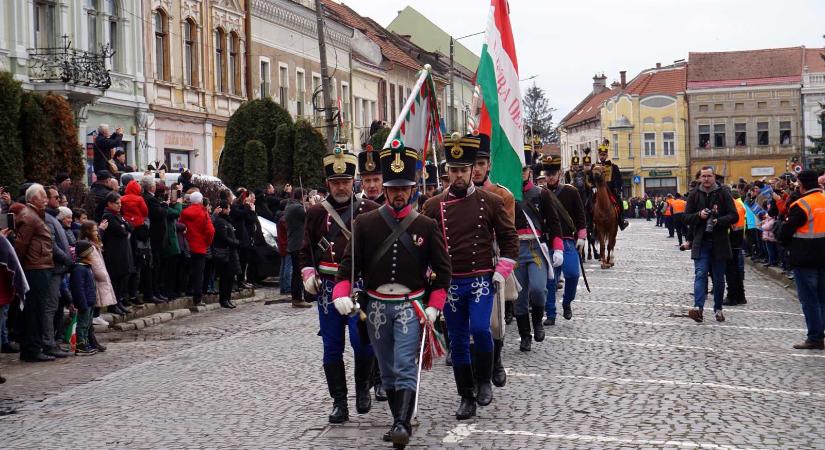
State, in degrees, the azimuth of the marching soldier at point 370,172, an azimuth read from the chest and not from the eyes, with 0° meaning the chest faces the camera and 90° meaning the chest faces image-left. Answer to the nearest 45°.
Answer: approximately 0°

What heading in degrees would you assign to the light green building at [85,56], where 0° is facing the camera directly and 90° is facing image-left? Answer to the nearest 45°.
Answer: approximately 315°

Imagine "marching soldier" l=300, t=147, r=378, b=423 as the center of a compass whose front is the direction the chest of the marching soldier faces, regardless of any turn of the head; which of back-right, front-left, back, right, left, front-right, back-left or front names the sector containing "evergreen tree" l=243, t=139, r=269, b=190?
back

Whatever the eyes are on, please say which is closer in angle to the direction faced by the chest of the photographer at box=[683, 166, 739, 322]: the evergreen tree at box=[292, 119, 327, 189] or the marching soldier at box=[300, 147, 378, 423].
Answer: the marching soldier

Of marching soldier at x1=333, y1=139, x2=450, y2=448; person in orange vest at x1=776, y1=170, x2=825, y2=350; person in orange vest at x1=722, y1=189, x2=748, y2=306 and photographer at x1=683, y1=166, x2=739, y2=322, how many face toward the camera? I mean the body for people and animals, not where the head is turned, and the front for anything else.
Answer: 2

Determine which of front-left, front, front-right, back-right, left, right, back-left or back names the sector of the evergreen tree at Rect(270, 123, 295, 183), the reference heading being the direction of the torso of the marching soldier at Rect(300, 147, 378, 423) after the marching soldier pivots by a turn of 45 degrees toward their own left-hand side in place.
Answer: back-left

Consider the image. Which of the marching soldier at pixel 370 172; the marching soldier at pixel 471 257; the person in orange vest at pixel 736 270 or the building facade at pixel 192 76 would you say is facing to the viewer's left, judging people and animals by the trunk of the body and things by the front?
the person in orange vest

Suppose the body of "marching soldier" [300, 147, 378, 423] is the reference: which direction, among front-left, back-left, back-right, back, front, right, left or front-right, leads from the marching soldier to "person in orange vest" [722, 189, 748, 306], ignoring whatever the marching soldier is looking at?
back-left
